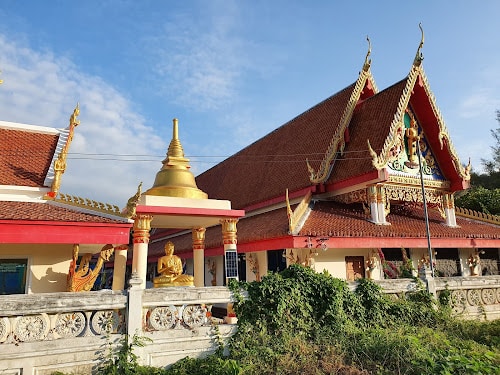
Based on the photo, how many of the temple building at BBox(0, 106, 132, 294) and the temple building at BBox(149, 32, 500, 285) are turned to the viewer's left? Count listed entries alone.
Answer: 0

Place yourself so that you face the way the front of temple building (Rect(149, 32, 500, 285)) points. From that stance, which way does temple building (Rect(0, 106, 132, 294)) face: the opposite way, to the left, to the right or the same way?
to the left

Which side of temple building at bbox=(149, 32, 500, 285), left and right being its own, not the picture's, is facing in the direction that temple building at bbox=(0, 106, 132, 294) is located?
right

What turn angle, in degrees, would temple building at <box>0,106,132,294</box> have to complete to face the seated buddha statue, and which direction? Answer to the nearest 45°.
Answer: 0° — it already faces it

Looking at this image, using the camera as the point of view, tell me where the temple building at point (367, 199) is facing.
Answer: facing the viewer and to the right of the viewer

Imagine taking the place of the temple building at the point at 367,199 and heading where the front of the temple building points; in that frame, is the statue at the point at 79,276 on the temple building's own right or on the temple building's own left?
on the temple building's own right

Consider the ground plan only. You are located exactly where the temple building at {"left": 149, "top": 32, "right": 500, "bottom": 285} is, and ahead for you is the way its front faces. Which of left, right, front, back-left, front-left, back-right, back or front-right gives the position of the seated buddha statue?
right

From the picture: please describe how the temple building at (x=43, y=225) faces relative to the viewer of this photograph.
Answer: facing to the right of the viewer

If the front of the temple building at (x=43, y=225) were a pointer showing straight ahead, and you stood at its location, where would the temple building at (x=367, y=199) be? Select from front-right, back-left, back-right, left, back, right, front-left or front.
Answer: front

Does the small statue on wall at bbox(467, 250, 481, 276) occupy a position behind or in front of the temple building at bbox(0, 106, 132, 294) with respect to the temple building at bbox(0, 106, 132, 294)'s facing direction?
in front

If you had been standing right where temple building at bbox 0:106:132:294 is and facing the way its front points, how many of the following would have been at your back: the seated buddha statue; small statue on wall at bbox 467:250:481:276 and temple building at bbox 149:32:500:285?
0
